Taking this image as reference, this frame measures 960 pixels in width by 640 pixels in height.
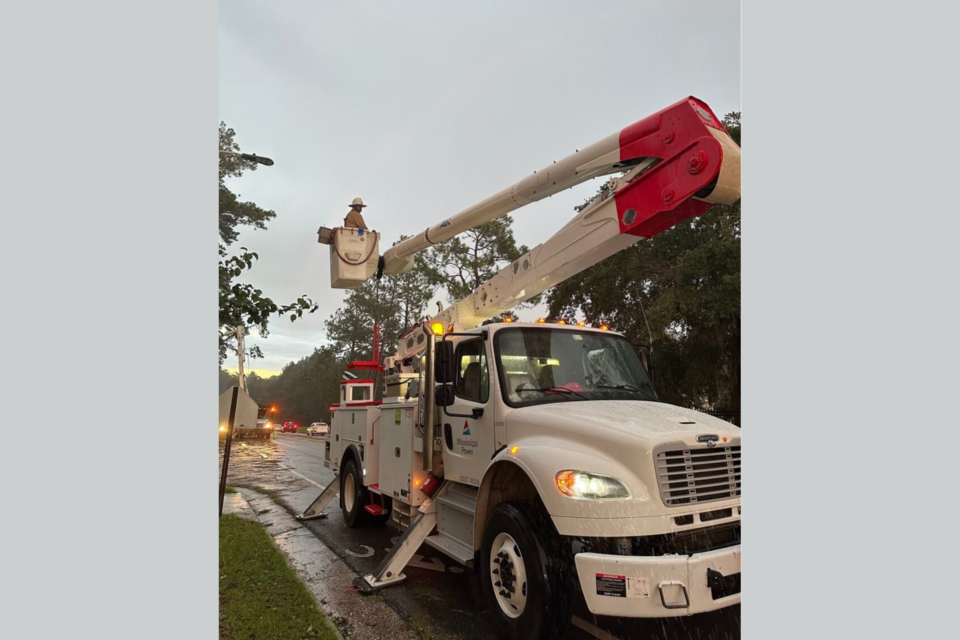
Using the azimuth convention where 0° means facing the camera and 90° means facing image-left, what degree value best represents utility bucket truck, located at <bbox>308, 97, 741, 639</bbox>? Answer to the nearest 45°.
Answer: approximately 315°

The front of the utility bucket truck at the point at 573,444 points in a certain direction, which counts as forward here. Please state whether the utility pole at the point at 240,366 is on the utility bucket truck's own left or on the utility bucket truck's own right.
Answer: on the utility bucket truck's own right

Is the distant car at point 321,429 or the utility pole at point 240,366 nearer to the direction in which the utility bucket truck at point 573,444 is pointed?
the utility pole

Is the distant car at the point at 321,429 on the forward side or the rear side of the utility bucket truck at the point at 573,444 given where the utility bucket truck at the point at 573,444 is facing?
on the rear side
